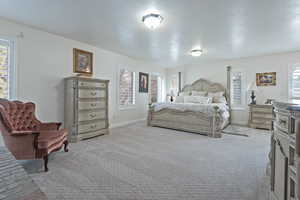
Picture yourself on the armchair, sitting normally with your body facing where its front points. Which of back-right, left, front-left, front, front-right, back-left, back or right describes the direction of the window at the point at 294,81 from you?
front-left

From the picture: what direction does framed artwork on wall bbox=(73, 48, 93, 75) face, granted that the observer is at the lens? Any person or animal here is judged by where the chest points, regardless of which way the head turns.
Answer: facing the viewer and to the right of the viewer

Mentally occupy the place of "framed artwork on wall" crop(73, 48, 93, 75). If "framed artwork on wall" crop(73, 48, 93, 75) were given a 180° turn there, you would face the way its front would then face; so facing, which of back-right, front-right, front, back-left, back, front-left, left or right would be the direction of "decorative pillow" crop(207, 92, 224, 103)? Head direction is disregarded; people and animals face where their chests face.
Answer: back-right

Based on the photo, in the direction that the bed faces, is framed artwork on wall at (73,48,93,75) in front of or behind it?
in front

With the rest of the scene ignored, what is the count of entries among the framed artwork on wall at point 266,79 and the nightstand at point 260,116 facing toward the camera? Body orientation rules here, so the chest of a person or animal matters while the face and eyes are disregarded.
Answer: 2

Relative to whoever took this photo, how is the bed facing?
facing the viewer and to the left of the viewer

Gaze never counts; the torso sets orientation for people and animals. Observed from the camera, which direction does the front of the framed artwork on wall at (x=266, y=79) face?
facing the viewer

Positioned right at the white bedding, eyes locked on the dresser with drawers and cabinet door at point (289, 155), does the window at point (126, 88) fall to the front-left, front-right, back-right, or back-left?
back-right

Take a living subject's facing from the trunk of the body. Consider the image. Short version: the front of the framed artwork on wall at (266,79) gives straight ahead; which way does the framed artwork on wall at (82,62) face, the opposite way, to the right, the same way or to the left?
to the left

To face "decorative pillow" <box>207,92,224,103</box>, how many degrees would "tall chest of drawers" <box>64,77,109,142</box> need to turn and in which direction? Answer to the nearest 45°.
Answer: approximately 45° to its left

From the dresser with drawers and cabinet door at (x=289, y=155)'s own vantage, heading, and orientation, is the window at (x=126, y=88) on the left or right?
on its right
